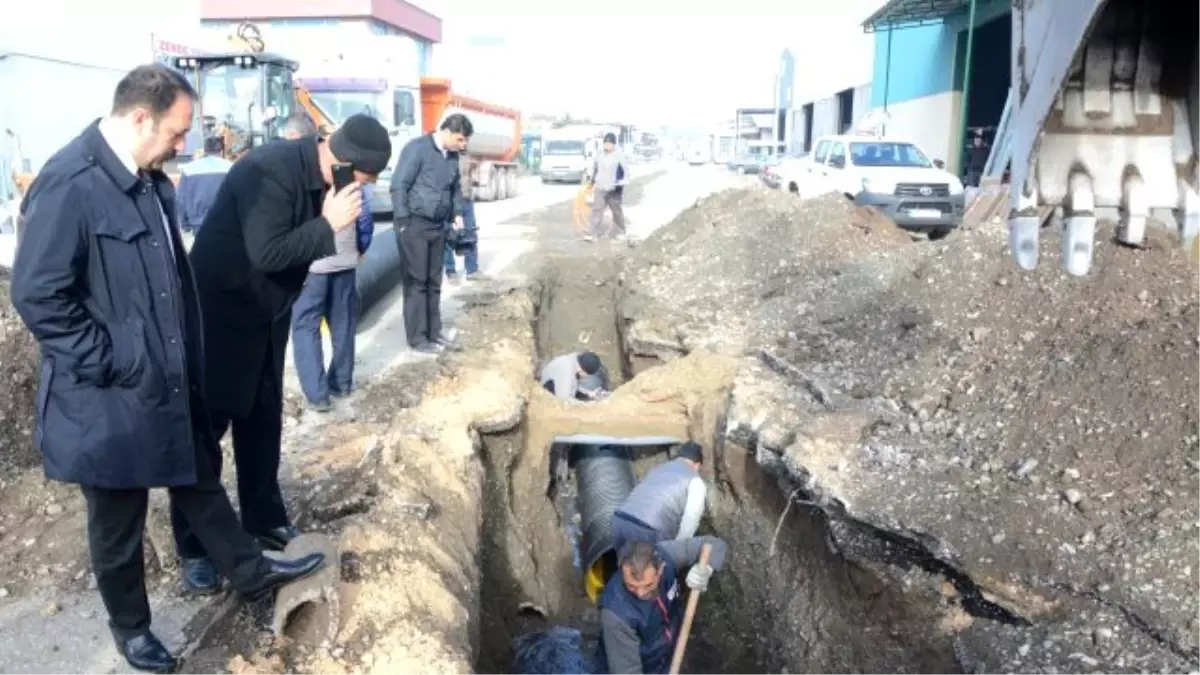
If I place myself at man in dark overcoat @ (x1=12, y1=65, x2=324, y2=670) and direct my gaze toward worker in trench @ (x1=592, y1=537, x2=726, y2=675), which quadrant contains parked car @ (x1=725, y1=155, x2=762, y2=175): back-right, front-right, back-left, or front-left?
front-left

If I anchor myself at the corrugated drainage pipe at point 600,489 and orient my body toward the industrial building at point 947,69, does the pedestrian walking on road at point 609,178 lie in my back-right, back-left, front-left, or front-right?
front-left

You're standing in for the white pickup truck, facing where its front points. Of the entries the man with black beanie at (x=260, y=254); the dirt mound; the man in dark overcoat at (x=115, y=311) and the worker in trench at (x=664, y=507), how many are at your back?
0

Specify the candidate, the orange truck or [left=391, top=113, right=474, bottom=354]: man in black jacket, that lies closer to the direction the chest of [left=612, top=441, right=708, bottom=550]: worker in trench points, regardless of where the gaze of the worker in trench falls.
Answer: the orange truck

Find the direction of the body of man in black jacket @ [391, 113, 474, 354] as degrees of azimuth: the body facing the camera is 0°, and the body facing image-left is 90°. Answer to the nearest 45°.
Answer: approximately 315°

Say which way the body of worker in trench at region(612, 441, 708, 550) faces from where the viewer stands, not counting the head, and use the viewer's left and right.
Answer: facing away from the viewer and to the right of the viewer

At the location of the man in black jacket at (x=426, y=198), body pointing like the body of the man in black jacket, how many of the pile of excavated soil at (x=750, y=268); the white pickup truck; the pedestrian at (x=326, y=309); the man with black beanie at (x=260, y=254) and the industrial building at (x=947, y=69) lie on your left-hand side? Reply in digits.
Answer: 3

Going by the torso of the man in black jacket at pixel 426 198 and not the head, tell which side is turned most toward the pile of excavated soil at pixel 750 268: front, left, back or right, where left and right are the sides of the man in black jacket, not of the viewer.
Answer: left

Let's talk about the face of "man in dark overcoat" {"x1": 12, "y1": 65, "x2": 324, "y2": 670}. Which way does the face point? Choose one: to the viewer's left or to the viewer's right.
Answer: to the viewer's right

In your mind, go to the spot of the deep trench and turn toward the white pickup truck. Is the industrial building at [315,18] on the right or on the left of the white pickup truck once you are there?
left

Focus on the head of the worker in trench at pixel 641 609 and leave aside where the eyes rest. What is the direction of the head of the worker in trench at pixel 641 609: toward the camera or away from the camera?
toward the camera
